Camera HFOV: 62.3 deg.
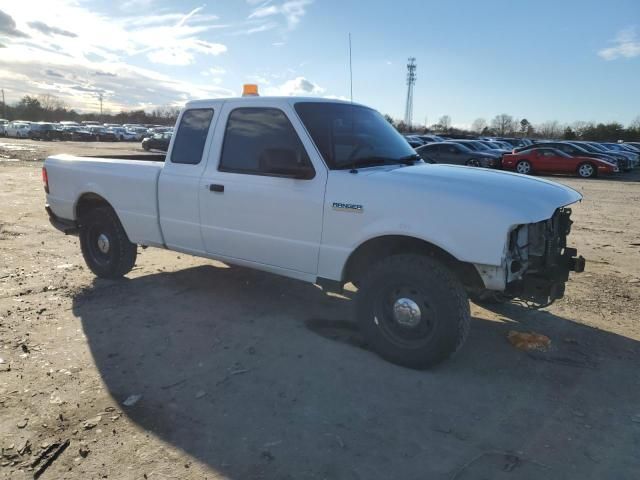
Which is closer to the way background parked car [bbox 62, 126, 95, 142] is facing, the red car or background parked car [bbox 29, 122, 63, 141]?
the red car

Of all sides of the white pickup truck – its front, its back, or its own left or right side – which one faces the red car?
left

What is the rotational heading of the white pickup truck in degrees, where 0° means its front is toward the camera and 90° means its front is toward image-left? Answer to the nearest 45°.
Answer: approximately 315°

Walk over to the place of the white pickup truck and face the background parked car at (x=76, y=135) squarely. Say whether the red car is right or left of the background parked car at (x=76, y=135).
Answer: right

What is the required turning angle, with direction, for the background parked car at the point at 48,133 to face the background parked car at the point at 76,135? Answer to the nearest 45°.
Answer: approximately 45° to its left

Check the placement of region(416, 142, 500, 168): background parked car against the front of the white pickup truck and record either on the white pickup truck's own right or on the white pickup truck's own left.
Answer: on the white pickup truck's own left

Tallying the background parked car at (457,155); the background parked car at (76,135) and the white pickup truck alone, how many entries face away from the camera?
0

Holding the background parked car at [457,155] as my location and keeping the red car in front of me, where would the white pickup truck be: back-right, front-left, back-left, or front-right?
front-right

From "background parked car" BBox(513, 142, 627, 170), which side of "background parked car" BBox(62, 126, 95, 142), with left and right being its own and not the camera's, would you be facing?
front

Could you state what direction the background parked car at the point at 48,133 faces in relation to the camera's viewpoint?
facing the viewer and to the right of the viewer

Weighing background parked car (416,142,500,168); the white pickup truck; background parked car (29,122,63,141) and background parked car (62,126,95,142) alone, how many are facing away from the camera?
0
